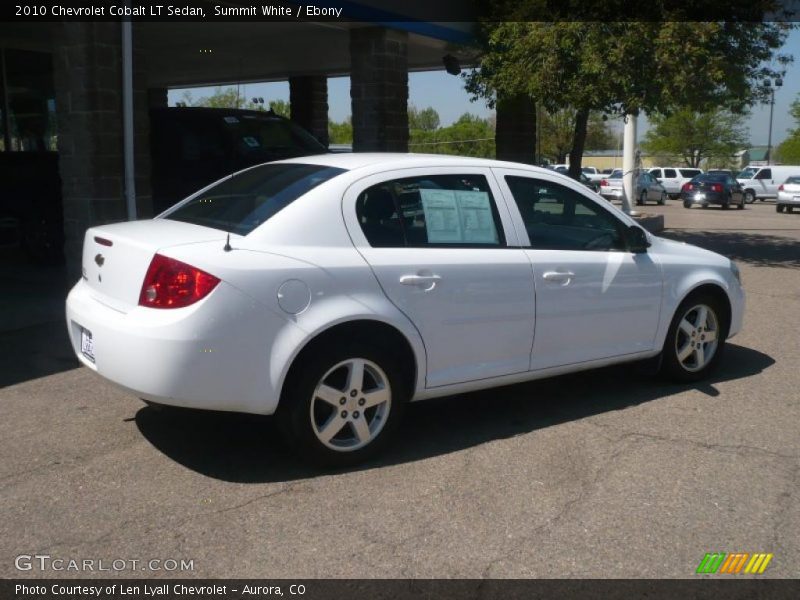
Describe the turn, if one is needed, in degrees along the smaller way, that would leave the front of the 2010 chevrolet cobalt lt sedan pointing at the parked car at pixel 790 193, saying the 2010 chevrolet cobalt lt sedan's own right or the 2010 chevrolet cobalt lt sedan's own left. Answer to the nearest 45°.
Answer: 0° — it already faces it

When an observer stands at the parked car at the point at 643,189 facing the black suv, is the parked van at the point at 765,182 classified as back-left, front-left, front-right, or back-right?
back-left

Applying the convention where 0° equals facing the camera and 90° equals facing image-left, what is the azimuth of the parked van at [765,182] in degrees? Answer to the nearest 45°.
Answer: approximately 45°

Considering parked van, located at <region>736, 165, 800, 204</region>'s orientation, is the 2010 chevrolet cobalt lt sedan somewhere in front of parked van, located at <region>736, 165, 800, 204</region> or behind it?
in front

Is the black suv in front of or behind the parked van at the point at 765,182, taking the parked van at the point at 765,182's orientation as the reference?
in front

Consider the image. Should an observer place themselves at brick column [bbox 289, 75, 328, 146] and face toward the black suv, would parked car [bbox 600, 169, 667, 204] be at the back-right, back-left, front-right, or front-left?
back-left

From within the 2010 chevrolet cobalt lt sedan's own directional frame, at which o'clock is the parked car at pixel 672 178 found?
The parked car is roughly at 11 o'clock from the 2010 chevrolet cobalt lt sedan.

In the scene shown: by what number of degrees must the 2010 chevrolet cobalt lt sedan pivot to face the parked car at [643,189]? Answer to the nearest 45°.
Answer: approximately 45° to its left

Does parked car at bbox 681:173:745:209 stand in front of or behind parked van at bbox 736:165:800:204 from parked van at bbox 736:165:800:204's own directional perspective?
in front

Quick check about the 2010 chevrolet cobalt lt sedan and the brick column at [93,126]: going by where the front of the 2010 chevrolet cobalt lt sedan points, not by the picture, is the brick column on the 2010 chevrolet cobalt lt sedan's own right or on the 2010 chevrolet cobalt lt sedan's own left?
on the 2010 chevrolet cobalt lt sedan's own left

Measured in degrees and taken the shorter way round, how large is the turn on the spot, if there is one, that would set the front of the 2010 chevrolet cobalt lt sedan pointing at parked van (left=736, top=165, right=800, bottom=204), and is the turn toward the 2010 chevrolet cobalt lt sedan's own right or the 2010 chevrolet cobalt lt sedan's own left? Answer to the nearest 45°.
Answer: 0° — it already faces it

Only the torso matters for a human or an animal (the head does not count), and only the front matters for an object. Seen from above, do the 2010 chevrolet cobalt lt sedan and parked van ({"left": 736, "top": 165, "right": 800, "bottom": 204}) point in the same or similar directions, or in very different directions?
very different directions

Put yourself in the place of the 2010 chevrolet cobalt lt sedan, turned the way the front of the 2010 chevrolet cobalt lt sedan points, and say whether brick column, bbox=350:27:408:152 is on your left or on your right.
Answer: on your left

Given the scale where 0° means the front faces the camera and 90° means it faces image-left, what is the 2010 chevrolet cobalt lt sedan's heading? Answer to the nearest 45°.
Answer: approximately 225°
